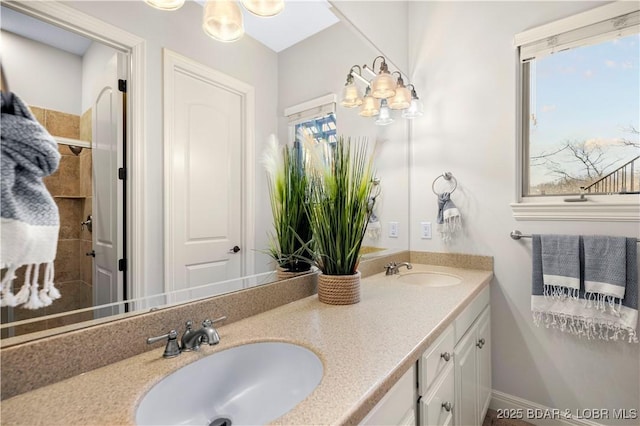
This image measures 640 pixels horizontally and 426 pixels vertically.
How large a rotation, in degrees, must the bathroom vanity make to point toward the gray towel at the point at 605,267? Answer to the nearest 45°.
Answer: approximately 45° to its left

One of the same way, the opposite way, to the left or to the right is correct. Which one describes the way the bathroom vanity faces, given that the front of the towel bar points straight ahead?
to the left

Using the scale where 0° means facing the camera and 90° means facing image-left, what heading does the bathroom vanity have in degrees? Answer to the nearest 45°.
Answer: approximately 315°

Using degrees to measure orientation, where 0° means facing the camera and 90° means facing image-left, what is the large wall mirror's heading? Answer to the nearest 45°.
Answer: approximately 315°

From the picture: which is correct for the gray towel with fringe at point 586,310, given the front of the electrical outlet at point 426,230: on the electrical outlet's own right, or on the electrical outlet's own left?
on the electrical outlet's own left

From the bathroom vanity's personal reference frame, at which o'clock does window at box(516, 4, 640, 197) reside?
The window is roughly at 10 o'clock from the bathroom vanity.

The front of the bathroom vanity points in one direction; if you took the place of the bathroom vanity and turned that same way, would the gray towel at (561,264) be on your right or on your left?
on your left
